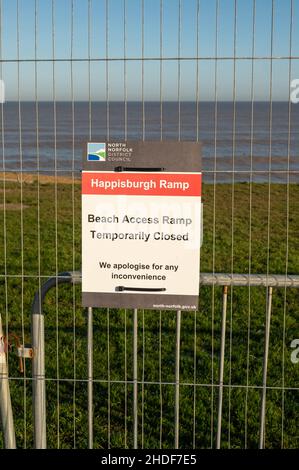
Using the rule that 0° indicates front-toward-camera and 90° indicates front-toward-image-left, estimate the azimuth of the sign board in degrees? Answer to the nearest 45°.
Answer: approximately 0°
